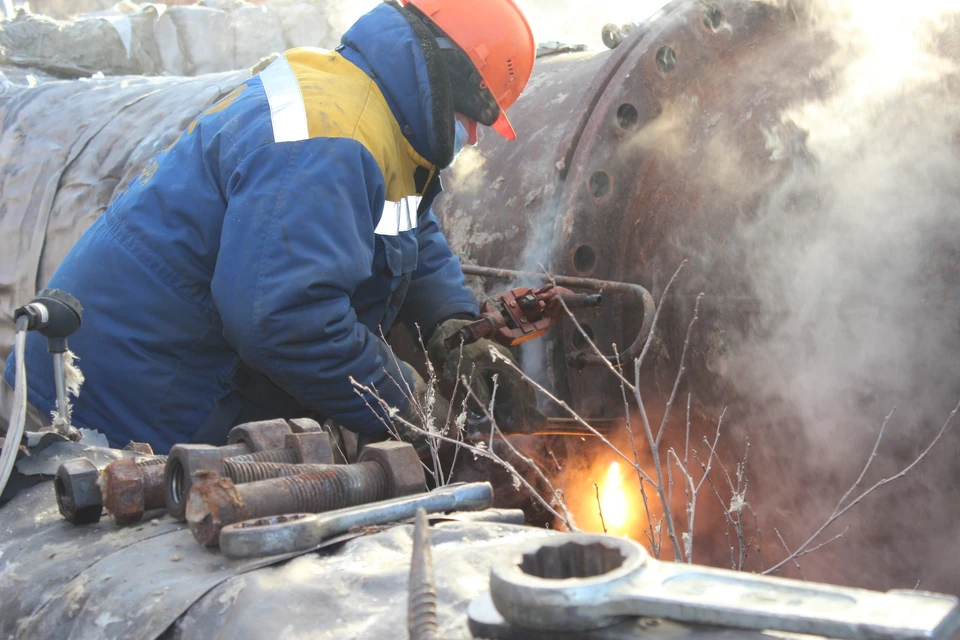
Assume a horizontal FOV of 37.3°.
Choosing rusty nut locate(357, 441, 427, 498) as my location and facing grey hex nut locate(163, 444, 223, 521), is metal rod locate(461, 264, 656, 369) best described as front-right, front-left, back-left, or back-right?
back-right

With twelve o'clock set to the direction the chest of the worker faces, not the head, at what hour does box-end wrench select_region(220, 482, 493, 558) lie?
The box-end wrench is roughly at 3 o'clock from the worker.

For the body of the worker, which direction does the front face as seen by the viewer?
to the viewer's right

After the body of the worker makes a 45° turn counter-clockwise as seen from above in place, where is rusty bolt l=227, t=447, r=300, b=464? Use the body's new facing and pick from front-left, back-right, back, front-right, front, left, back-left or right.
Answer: back-right

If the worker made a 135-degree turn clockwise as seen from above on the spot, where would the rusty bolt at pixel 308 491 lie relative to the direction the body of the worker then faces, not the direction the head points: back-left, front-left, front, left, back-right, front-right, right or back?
front-left

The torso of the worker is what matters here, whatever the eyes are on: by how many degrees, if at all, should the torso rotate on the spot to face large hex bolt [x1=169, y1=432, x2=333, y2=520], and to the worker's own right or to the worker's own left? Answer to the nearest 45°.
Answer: approximately 90° to the worker's own right

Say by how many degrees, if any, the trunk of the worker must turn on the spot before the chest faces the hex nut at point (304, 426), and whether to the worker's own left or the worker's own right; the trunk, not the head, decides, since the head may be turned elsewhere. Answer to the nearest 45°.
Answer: approximately 90° to the worker's own right

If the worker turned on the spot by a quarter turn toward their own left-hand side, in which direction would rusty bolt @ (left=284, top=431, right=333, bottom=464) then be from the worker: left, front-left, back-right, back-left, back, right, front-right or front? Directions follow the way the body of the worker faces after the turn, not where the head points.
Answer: back

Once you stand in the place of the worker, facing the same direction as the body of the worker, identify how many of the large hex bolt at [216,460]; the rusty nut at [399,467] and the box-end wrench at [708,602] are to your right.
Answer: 3

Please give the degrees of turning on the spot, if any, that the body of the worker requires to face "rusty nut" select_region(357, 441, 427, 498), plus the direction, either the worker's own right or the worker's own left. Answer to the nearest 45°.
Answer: approximately 90° to the worker's own right

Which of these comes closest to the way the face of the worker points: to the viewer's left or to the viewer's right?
to the viewer's right

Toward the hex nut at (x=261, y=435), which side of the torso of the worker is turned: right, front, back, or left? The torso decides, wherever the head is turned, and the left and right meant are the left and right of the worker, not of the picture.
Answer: right

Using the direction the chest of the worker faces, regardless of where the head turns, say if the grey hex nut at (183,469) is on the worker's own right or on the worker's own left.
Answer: on the worker's own right
